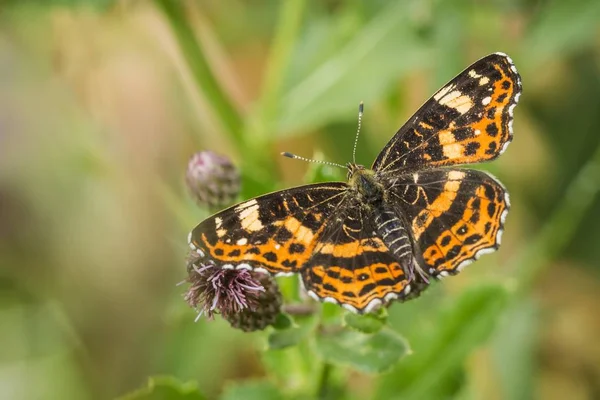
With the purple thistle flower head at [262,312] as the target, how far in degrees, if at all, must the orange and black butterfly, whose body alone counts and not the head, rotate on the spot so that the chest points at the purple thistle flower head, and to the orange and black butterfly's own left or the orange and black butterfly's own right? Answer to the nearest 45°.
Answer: approximately 45° to the orange and black butterfly's own left

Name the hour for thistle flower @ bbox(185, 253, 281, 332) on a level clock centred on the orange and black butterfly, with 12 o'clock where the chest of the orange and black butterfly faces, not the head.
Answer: The thistle flower is roughly at 10 o'clock from the orange and black butterfly.

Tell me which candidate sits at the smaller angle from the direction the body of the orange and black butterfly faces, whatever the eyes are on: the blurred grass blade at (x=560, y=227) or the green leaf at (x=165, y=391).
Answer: the green leaf

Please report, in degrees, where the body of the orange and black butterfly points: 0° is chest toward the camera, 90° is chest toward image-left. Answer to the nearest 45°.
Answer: approximately 135°

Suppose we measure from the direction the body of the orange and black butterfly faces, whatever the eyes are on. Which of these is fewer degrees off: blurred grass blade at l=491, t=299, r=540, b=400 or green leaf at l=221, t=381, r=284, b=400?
the green leaf
